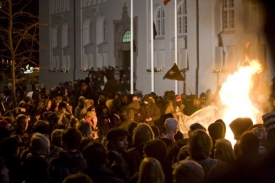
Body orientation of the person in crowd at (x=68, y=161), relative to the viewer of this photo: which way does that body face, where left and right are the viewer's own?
facing away from the viewer

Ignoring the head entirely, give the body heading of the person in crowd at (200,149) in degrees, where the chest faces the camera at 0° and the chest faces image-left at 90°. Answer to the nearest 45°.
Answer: approximately 180°

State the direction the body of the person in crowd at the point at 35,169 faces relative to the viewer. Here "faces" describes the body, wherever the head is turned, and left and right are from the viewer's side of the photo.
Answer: facing away from the viewer and to the right of the viewer

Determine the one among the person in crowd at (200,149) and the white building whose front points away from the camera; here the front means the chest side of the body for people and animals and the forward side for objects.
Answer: the person in crowd

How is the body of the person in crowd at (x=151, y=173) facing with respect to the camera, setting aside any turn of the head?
away from the camera

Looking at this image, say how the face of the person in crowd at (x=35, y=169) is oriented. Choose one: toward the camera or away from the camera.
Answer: away from the camera

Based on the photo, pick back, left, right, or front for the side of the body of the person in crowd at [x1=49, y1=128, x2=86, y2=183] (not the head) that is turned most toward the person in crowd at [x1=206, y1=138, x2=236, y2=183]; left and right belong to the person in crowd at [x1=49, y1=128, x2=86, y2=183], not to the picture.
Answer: right

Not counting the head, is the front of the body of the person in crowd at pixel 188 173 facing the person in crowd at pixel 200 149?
yes

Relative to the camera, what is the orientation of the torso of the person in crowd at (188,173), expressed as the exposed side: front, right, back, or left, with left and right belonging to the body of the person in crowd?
back
